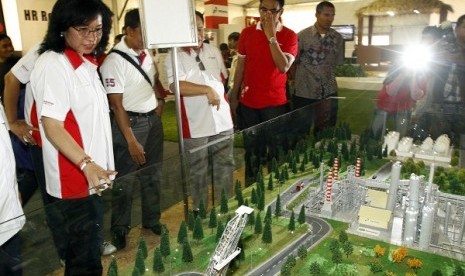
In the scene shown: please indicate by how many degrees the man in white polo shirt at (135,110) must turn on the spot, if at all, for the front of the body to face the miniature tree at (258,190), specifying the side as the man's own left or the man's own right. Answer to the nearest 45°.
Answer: approximately 45° to the man's own left

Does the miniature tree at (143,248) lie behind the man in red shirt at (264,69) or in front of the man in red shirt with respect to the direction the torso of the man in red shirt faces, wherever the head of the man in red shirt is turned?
in front

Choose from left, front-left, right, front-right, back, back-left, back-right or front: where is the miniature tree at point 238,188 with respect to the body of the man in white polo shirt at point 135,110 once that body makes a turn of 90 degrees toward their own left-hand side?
front-right

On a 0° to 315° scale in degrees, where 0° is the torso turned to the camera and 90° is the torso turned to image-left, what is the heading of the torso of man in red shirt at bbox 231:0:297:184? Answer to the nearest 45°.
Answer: approximately 0°

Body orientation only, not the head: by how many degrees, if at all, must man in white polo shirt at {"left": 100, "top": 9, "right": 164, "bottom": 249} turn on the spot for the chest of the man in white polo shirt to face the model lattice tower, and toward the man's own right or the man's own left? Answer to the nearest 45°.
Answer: approximately 45° to the man's own right

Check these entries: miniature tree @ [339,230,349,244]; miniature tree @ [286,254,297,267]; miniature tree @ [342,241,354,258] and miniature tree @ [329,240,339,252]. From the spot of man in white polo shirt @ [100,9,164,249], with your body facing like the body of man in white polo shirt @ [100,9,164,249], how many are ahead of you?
4

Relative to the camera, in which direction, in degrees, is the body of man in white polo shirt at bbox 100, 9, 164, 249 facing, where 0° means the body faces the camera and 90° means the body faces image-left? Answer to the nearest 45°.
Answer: approximately 315°
